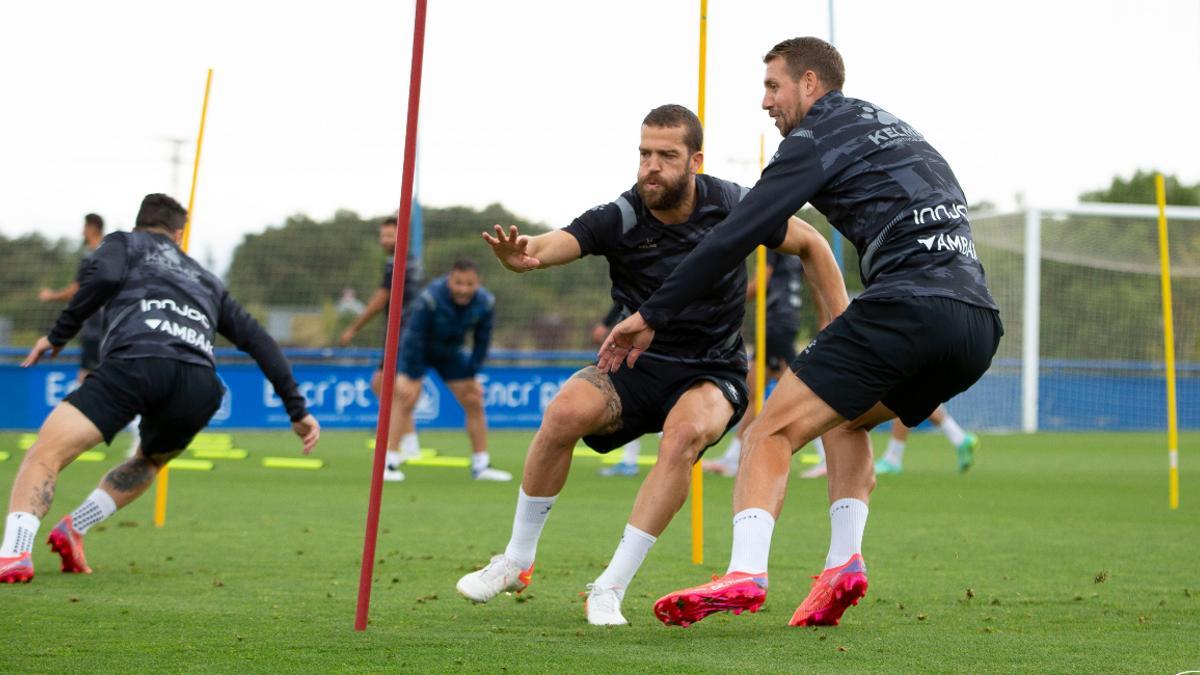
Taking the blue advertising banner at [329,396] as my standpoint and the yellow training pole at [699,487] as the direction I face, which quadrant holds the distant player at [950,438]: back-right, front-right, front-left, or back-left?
front-left

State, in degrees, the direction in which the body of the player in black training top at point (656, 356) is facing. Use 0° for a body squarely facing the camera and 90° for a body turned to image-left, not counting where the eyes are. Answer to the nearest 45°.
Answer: approximately 45°

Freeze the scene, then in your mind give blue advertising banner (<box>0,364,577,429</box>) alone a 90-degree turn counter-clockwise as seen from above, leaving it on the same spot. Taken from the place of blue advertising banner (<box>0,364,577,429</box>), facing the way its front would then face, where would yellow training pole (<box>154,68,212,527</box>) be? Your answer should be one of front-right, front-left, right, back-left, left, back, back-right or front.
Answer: right

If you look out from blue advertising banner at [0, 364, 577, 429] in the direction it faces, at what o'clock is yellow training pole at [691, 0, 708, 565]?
The yellow training pole is roughly at 12 o'clock from the blue advertising banner.

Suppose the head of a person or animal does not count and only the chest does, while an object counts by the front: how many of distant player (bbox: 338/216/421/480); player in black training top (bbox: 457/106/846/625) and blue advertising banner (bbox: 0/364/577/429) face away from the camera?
0

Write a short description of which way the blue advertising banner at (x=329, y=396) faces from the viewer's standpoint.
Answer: facing the viewer

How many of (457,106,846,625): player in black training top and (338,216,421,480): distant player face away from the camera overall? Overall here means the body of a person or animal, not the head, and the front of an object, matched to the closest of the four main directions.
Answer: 0

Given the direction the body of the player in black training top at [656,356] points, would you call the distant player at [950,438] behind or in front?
behind

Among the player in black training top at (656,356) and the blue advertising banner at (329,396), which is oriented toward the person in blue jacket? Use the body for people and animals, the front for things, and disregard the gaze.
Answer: the blue advertising banner

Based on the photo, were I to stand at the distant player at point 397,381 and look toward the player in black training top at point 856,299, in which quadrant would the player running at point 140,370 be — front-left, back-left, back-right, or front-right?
front-right

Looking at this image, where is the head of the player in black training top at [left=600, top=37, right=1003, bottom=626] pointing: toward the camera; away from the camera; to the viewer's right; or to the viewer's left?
to the viewer's left

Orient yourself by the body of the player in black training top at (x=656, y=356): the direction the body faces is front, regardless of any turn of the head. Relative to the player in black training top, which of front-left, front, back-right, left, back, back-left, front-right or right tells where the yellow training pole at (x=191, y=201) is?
right

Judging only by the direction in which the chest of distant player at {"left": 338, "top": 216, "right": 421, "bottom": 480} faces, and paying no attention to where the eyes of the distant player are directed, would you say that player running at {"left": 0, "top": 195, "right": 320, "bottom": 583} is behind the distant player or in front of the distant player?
in front

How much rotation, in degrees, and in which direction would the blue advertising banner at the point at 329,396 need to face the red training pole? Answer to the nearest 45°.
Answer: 0° — it already faces it

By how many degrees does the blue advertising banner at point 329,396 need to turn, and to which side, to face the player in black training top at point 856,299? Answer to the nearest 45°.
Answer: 0° — it already faces them

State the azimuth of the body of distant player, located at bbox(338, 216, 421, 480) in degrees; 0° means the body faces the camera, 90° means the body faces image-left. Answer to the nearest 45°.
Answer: approximately 45°

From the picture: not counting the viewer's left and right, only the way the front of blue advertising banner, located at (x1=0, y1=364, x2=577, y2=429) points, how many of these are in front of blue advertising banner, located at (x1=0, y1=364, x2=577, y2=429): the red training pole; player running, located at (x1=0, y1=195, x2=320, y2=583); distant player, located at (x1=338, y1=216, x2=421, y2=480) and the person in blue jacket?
4
